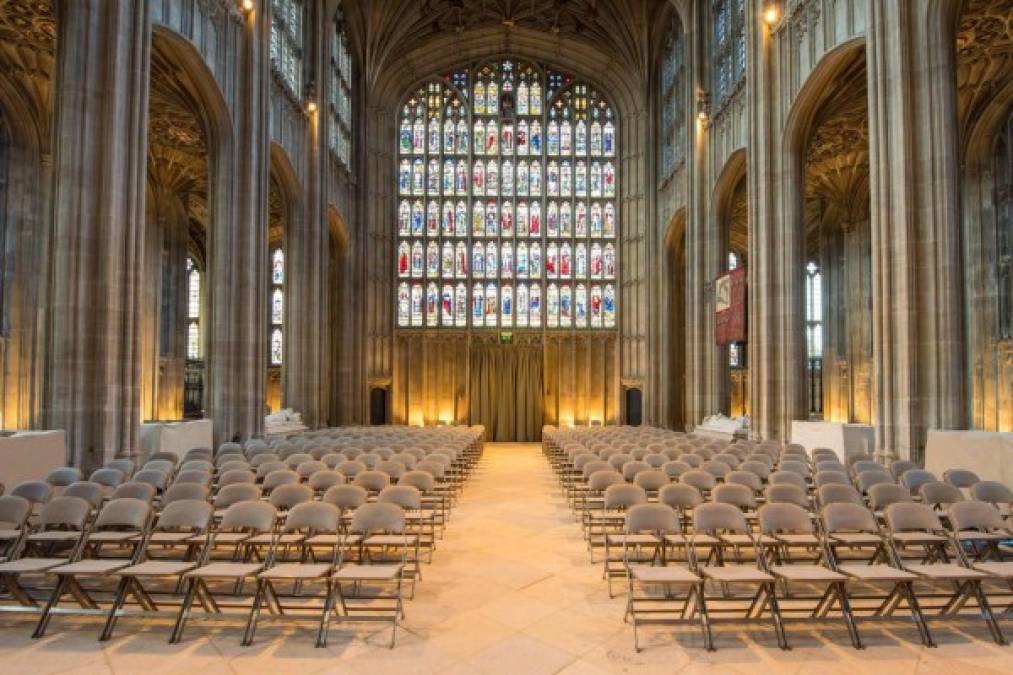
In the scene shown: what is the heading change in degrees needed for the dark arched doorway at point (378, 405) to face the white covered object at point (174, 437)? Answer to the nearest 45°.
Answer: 0° — it already faces it

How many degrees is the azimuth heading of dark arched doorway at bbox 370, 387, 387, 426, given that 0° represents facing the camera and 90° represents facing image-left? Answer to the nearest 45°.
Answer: approximately 0°

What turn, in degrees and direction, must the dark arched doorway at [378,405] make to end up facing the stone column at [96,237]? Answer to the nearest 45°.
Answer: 0° — it already faces it

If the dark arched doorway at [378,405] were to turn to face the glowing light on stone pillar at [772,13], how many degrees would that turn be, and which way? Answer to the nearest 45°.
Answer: approximately 45° to its left

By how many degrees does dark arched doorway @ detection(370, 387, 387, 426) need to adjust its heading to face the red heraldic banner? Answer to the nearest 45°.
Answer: approximately 45° to its left
